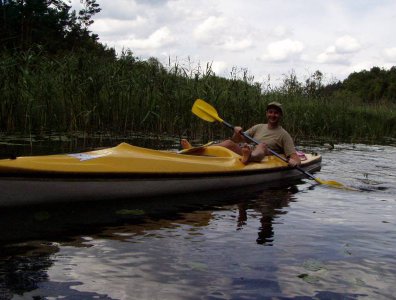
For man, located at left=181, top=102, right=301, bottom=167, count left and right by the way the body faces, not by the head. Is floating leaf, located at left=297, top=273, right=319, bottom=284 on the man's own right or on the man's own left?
on the man's own left

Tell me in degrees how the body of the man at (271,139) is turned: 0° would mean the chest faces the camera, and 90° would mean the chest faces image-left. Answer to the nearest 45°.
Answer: approximately 45°

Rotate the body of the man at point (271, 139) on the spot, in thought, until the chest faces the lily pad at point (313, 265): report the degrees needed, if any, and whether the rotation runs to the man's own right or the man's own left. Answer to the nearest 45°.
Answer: approximately 45° to the man's own left

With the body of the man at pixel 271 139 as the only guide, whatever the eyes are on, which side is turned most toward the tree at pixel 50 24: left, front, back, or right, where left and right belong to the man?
right
